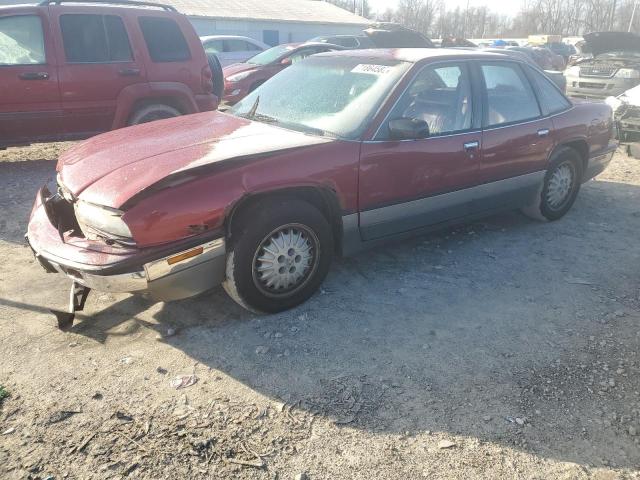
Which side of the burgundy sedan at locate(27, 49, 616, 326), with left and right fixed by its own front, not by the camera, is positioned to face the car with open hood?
back

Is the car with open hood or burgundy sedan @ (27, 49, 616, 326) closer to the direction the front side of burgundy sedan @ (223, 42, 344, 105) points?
the burgundy sedan

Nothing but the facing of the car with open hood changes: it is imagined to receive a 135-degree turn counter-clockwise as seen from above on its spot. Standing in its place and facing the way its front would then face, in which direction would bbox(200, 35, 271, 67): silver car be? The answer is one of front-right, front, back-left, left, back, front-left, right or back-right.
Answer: back

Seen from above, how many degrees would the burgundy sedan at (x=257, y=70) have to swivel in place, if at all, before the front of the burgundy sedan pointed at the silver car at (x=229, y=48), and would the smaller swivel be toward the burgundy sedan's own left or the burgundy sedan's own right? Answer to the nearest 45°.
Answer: approximately 135° to the burgundy sedan's own right

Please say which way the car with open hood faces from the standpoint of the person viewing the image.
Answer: facing the viewer and to the left of the viewer

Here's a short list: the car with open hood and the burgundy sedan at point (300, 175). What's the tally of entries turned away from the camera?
0

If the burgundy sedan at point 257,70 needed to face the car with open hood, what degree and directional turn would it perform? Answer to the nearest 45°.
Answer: approximately 135° to its left

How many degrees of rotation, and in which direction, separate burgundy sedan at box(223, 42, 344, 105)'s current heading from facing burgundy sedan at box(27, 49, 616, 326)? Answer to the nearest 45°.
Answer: approximately 45° to its left

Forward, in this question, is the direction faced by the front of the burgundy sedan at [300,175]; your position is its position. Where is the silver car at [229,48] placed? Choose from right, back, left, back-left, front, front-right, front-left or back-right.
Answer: back-right

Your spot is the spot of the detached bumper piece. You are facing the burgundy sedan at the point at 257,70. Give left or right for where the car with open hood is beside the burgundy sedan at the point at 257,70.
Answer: right

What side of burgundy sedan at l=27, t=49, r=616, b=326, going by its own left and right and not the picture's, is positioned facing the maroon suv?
right

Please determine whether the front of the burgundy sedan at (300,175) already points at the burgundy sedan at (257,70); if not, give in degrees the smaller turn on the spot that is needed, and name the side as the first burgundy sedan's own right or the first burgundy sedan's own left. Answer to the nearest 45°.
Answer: approximately 135° to the first burgundy sedan's own right
